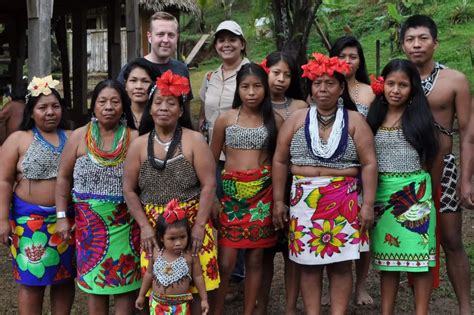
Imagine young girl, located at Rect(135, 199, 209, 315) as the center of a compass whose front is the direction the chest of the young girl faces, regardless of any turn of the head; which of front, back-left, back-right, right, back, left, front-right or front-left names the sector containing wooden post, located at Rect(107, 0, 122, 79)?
back

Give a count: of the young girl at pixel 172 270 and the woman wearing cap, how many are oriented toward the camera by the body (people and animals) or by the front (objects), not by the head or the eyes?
2

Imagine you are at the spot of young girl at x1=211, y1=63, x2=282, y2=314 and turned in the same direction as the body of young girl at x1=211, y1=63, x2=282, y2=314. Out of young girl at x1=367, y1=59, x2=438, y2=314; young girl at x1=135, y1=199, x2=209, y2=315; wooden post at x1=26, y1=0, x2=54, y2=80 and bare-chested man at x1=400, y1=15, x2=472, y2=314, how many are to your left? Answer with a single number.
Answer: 2

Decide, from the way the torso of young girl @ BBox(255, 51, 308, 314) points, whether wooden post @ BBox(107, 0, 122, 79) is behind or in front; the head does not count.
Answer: behind

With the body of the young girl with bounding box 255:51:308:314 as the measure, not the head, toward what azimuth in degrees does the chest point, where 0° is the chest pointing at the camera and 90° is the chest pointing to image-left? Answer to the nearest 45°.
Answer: approximately 0°

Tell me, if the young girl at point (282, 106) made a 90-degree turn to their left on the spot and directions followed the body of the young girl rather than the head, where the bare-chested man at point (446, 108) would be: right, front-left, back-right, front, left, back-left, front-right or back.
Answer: front

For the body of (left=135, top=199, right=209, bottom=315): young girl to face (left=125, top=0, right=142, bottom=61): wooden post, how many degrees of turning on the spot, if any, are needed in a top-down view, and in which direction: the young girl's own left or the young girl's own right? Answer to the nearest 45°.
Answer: approximately 180°

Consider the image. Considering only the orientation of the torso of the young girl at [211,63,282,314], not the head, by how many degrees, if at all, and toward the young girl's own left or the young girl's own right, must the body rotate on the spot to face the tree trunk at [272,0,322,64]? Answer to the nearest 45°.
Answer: approximately 180°
